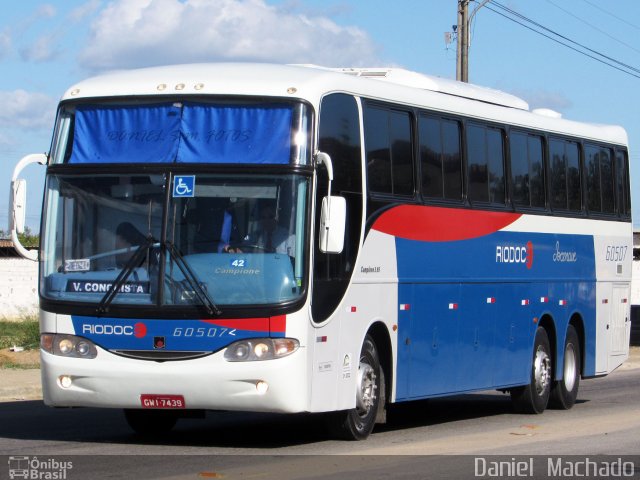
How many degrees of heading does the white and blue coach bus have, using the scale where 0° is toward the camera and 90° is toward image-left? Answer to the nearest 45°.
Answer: approximately 45°

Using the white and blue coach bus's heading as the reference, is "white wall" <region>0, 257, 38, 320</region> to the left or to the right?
on its right

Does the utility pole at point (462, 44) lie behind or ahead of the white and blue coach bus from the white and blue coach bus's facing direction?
behind
